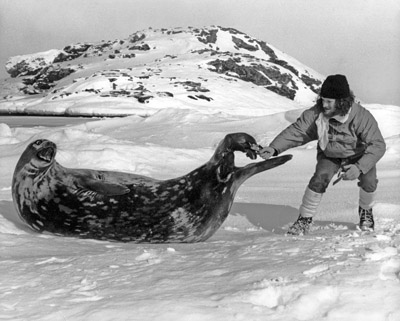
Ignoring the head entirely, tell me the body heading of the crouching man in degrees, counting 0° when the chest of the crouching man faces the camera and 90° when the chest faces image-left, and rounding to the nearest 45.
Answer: approximately 45°
